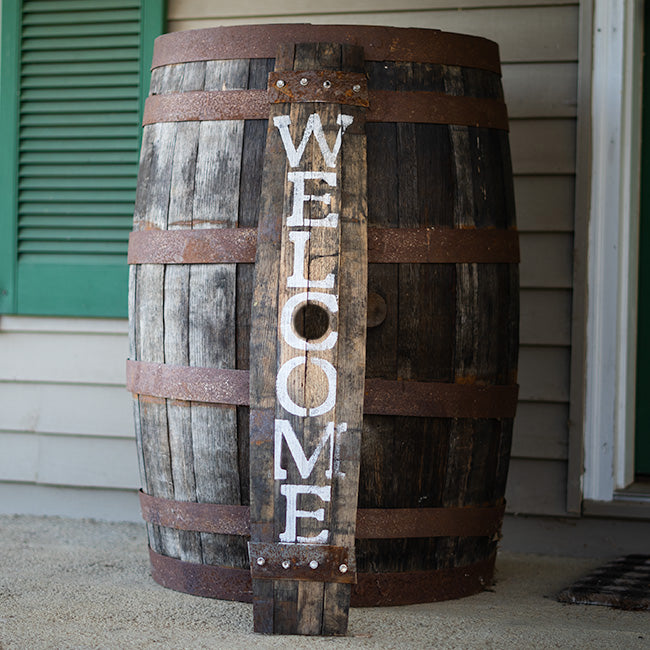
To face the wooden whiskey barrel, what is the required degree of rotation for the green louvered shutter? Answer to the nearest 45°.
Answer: approximately 45° to its left

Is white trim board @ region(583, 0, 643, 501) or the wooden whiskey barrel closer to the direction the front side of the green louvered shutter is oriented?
the wooden whiskey barrel

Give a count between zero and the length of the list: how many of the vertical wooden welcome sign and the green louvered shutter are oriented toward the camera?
2

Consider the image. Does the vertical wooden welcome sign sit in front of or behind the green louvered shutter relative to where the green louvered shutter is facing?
in front

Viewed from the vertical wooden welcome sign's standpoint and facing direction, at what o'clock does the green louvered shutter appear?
The green louvered shutter is roughly at 5 o'clock from the vertical wooden welcome sign.

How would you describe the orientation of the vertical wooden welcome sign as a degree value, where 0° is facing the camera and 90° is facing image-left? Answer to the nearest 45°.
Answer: approximately 0°

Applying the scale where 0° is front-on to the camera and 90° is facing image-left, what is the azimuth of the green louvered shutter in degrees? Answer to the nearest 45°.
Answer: approximately 0°

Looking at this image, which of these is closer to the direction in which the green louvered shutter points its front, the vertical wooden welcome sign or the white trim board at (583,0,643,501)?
the vertical wooden welcome sign
